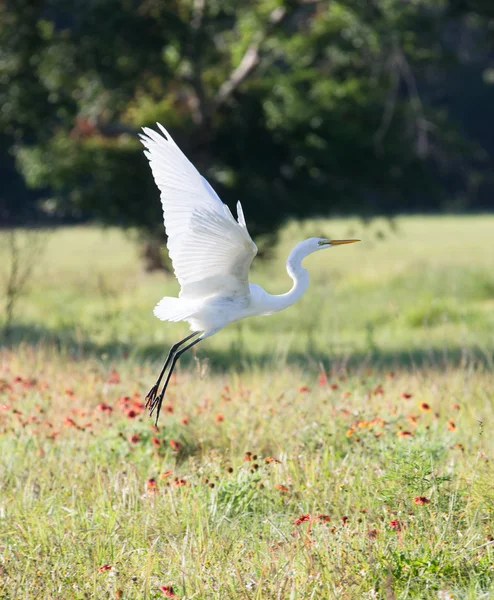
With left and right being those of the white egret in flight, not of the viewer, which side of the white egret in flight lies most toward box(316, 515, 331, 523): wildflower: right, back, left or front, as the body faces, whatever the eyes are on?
right

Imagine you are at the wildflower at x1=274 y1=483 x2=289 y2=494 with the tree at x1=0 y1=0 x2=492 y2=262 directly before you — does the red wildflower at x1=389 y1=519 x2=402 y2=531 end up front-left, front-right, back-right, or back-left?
back-right

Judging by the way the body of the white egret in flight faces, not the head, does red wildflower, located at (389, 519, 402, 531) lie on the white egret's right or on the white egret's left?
on the white egret's right

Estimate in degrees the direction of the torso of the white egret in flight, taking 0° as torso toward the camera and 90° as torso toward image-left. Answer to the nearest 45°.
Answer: approximately 270°

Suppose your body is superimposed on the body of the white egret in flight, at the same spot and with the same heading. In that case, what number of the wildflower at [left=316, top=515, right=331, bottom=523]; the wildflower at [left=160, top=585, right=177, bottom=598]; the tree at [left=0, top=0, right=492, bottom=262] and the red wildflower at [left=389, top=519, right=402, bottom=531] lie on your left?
1

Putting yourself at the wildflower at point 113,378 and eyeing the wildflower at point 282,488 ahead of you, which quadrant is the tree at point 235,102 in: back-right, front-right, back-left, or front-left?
back-left

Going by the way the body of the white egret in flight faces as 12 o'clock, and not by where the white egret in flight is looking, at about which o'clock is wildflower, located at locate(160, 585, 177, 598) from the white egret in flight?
The wildflower is roughly at 3 o'clock from the white egret in flight.

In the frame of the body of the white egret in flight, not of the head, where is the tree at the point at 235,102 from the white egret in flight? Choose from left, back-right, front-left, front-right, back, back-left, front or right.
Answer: left

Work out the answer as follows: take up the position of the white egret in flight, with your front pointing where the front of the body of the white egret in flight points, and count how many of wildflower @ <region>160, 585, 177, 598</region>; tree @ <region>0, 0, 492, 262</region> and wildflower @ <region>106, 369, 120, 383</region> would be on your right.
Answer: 1

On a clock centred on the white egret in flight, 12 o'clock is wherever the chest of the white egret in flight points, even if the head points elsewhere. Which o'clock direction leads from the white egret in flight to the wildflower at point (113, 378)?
The wildflower is roughly at 8 o'clock from the white egret in flight.
